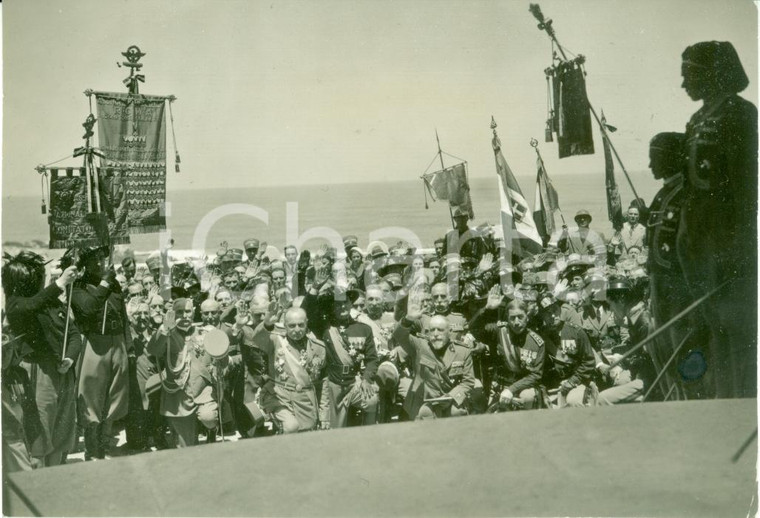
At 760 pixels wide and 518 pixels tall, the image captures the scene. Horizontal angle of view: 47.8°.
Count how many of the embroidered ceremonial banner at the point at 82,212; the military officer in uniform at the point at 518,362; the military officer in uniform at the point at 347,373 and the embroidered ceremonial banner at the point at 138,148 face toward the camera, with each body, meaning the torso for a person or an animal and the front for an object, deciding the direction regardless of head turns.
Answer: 4

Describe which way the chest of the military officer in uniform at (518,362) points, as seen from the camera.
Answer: toward the camera

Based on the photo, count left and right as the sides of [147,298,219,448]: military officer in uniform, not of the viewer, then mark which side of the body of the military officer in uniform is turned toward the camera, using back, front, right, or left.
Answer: front

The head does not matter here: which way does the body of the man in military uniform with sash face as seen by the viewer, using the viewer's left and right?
facing the viewer

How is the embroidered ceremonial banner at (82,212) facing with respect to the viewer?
toward the camera

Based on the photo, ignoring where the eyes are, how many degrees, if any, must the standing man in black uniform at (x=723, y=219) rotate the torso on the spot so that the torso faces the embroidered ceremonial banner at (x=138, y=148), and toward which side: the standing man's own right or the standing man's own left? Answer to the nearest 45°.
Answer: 0° — they already face it

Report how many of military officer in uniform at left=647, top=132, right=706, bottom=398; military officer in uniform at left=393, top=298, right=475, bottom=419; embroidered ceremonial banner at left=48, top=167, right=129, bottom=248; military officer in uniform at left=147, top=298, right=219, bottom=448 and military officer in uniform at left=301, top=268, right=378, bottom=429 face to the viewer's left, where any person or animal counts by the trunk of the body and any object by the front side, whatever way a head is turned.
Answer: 1

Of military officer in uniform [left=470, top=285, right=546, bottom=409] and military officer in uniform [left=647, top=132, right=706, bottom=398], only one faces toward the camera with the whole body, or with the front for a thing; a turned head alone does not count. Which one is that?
military officer in uniform [left=470, top=285, right=546, bottom=409]

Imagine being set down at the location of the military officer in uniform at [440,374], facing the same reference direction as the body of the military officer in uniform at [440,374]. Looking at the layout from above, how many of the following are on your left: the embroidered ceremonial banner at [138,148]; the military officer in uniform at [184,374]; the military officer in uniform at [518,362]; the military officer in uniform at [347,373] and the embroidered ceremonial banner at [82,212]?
1

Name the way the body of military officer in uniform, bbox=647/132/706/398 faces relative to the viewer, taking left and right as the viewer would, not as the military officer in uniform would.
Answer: facing to the left of the viewer

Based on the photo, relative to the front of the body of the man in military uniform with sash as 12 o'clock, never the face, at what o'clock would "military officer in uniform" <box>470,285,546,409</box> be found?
The military officer in uniform is roughly at 9 o'clock from the man in military uniform with sash.

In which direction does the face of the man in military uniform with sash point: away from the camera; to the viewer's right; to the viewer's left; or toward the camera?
toward the camera

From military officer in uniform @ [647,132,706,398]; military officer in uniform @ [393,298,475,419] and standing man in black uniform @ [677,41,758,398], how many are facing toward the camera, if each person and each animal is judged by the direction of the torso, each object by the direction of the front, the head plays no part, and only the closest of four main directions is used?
1
